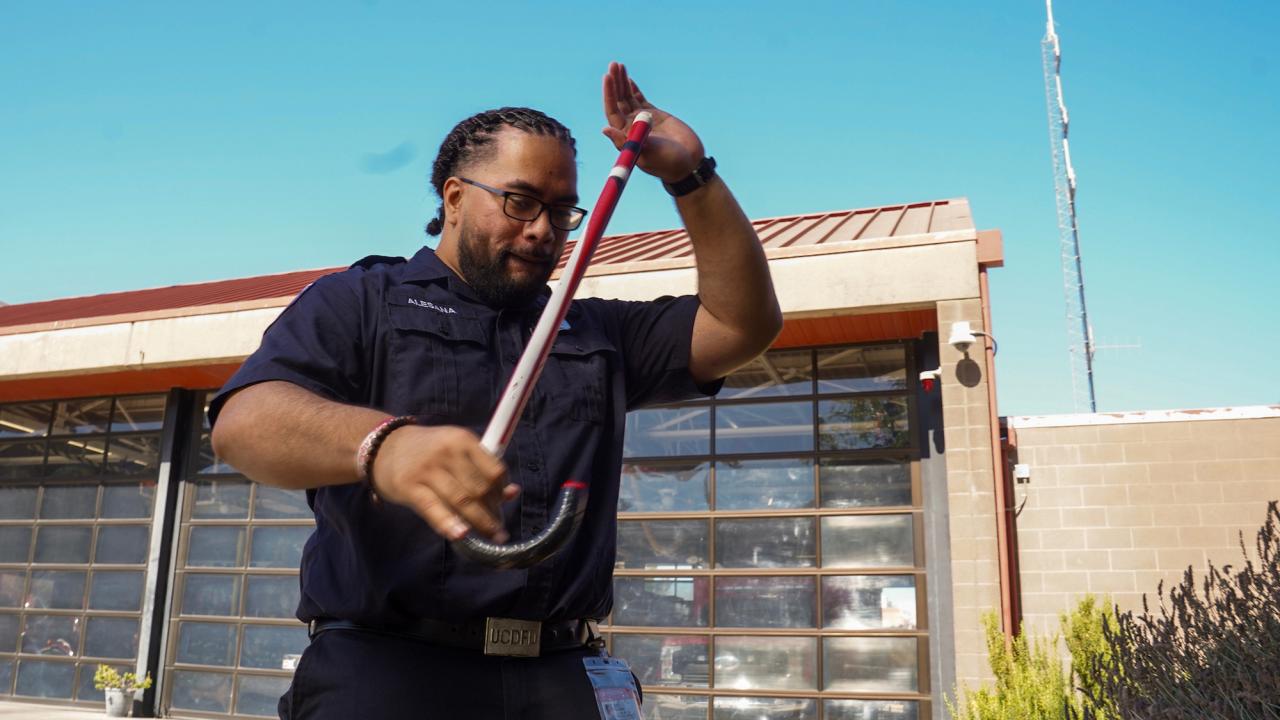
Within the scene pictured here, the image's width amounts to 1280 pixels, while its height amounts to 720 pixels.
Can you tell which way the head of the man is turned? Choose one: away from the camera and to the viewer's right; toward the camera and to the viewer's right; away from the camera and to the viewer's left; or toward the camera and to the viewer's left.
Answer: toward the camera and to the viewer's right

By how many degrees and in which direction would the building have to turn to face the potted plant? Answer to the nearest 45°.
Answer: approximately 45° to its right

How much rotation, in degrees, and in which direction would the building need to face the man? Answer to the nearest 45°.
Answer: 0° — it already faces them

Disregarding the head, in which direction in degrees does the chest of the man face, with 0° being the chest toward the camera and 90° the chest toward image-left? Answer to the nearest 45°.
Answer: approximately 315°
